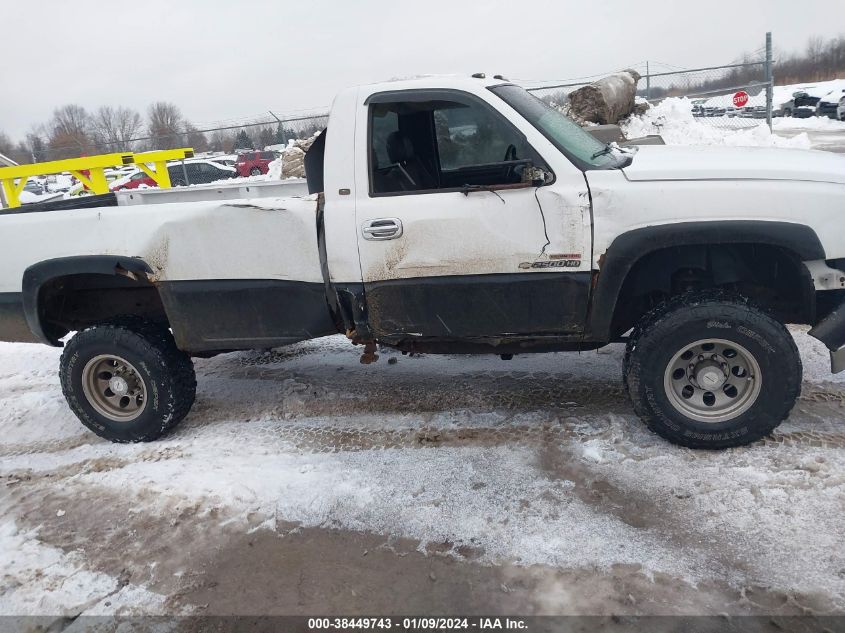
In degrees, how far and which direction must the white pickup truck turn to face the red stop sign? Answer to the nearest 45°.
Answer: approximately 45° to its left

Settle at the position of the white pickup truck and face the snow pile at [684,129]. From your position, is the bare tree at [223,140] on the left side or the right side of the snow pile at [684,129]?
left

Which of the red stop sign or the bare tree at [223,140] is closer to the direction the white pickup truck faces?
the red stop sign

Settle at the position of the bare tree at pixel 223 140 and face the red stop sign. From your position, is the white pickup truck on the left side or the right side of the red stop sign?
right

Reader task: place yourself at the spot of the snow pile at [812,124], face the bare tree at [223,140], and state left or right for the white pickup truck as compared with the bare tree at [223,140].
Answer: left

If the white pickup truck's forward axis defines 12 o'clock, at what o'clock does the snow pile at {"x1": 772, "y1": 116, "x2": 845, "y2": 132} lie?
The snow pile is roughly at 10 o'clock from the white pickup truck.

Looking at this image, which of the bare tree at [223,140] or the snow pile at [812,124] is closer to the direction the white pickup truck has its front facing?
the snow pile

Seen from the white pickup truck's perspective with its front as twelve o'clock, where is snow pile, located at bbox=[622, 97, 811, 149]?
The snow pile is roughly at 10 o'clock from the white pickup truck.

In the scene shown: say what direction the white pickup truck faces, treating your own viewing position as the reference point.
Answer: facing to the right of the viewer

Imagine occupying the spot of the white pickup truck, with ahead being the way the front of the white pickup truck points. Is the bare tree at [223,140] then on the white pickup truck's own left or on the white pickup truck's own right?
on the white pickup truck's own left
